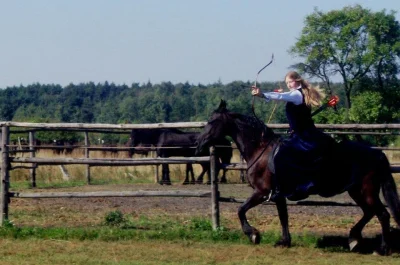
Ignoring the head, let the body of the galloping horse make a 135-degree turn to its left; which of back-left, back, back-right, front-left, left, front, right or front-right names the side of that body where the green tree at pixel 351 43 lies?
back-left

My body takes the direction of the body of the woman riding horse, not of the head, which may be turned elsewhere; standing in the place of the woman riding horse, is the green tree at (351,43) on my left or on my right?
on my right

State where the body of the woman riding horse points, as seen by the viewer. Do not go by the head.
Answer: to the viewer's left

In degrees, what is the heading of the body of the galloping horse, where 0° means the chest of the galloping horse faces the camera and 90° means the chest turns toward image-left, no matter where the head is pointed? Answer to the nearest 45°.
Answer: approximately 90°
